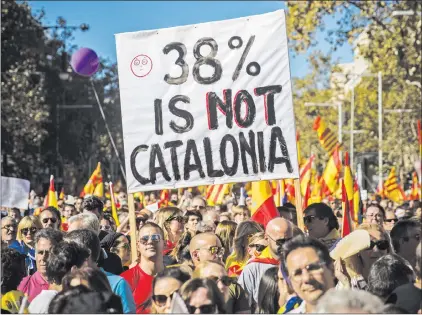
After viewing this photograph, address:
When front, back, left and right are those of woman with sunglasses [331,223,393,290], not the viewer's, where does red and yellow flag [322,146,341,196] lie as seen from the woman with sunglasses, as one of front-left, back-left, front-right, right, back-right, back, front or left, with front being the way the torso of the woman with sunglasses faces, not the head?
back

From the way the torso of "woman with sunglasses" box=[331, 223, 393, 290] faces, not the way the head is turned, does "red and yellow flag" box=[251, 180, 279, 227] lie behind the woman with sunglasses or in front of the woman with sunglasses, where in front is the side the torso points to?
behind

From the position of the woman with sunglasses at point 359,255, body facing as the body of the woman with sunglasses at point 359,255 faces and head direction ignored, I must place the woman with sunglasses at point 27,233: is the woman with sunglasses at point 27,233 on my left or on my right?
on my right

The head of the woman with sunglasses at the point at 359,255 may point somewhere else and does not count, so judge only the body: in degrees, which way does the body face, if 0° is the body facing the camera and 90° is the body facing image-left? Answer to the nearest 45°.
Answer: approximately 0°

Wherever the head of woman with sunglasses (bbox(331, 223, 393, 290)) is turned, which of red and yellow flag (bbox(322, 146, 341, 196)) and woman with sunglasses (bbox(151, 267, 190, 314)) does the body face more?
the woman with sunglasses

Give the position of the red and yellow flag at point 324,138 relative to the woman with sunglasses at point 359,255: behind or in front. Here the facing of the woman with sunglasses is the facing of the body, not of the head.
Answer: behind
